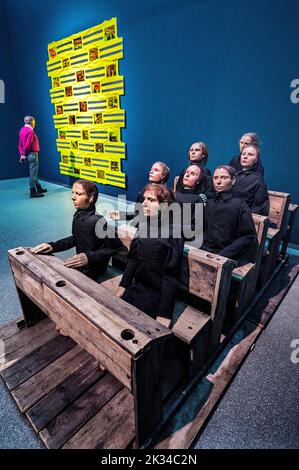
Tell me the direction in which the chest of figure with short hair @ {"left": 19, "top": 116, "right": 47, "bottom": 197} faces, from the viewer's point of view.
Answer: to the viewer's right

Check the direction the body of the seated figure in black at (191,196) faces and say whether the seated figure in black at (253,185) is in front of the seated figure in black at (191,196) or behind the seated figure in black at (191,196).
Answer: behind

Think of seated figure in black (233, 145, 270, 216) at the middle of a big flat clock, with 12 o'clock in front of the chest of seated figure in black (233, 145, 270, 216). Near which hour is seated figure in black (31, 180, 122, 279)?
seated figure in black (31, 180, 122, 279) is roughly at 12 o'clock from seated figure in black (233, 145, 270, 216).

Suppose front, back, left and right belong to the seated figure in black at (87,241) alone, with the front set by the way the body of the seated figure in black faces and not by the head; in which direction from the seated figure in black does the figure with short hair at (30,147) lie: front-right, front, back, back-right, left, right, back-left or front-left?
back-right

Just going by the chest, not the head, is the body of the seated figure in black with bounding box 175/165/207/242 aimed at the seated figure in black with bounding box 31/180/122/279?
yes

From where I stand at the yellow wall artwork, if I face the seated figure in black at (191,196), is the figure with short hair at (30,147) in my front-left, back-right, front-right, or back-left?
back-right

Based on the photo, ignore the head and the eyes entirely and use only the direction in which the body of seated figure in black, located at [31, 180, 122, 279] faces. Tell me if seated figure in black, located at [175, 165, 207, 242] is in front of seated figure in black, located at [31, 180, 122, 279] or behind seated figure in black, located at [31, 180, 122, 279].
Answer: behind

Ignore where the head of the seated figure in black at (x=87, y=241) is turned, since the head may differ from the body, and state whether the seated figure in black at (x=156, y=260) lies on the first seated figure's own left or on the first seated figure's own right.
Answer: on the first seated figure's own left

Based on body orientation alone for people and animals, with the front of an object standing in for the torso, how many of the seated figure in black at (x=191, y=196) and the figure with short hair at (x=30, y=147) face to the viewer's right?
1

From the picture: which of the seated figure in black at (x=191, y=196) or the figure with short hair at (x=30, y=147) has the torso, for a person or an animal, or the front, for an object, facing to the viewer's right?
the figure with short hair
